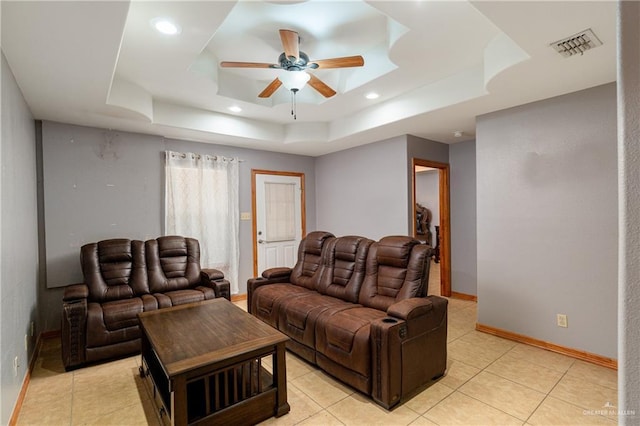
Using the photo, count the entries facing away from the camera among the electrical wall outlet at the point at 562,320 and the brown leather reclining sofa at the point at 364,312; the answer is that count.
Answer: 0

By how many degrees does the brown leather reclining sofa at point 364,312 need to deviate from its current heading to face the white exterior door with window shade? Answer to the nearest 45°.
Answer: approximately 90° to its right

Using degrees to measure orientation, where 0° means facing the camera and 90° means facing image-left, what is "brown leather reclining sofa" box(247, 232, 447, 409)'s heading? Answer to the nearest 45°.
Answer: approximately 45°

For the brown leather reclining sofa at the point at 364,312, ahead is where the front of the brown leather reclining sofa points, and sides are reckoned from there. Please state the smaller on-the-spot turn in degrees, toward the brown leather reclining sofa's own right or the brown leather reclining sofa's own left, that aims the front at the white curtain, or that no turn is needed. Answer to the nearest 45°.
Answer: approximately 90° to the brown leather reclining sofa's own right

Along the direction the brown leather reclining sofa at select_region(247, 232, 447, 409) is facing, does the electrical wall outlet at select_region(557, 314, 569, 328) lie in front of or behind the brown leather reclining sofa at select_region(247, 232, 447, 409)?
behind

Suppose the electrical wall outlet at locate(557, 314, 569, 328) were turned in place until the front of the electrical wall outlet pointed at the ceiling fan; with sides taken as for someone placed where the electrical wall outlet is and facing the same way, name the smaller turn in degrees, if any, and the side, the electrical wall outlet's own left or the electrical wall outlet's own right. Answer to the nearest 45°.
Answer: approximately 45° to the electrical wall outlet's own right

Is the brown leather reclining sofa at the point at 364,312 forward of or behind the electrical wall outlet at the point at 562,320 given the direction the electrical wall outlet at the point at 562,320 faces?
forward
